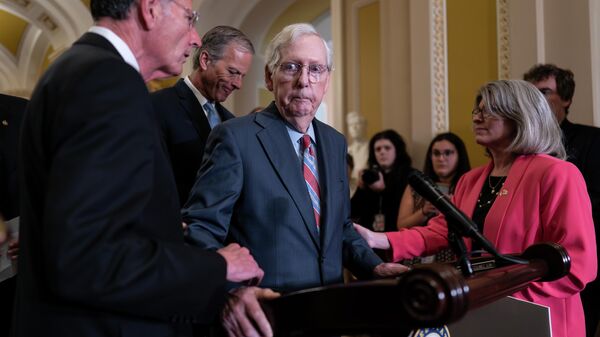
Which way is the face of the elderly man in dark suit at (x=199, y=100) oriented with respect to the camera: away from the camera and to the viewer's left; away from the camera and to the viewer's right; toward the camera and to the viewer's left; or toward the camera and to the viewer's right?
toward the camera and to the viewer's right

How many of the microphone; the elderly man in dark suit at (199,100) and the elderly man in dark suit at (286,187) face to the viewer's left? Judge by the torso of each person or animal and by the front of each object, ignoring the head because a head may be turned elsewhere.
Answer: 1

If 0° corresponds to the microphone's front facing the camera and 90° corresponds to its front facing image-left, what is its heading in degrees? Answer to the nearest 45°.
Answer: approximately 90°

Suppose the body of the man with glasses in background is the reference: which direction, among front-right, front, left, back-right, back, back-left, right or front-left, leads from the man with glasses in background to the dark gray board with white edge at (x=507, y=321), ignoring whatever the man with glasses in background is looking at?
front-left

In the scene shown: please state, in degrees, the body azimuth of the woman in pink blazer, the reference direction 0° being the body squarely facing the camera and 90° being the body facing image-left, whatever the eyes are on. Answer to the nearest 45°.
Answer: approximately 45°

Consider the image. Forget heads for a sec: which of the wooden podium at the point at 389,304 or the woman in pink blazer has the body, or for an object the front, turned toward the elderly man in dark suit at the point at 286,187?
the woman in pink blazer

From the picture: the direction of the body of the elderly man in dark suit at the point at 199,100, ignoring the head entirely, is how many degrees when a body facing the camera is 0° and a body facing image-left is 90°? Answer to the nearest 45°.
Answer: approximately 315°

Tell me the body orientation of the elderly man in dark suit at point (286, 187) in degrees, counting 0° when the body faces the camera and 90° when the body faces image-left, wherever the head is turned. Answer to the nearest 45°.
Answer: approximately 315°

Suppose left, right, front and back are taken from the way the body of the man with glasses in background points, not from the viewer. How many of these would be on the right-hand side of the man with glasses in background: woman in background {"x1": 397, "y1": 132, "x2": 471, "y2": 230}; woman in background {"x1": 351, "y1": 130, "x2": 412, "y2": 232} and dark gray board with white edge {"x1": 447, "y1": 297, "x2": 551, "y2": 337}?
2

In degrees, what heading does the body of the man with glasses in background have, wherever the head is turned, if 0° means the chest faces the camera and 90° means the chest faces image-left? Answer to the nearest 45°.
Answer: approximately 45°

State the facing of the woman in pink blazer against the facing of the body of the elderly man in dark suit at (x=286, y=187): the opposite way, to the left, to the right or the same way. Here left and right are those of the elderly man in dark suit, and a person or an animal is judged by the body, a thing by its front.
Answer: to the right

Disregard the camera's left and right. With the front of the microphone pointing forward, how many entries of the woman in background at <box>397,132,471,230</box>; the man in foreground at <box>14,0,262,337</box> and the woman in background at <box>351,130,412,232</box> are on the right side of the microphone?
2

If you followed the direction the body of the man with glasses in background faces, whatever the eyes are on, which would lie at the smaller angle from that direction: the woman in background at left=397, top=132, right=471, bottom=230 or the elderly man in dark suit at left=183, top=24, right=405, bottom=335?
the elderly man in dark suit
